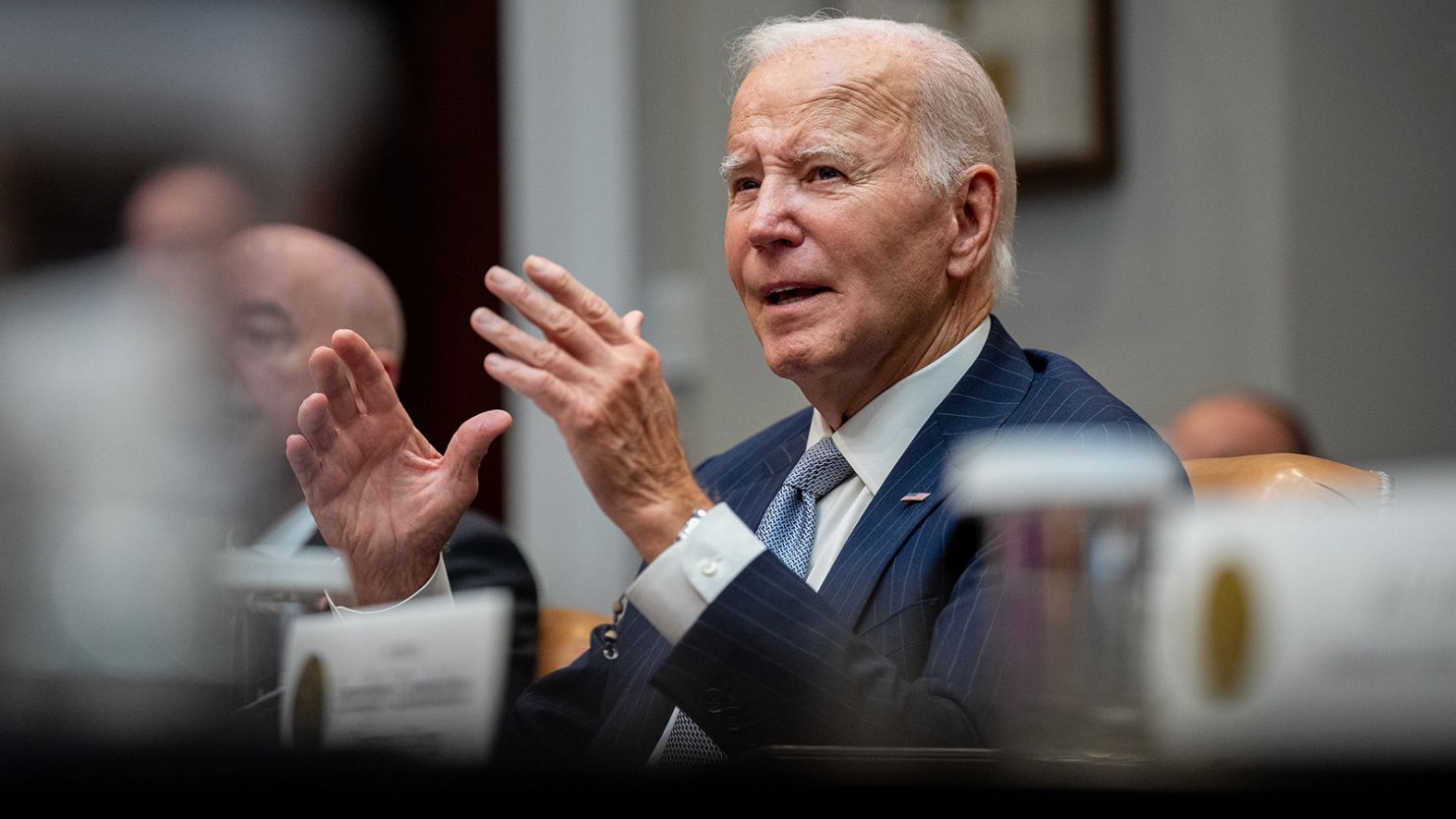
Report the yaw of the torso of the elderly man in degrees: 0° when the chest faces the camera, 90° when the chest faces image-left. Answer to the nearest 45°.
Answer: approximately 45°

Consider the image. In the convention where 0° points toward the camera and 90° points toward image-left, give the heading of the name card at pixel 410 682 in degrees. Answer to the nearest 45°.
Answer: approximately 45°

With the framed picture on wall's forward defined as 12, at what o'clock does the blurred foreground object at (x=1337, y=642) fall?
The blurred foreground object is roughly at 12 o'clock from the framed picture on wall.

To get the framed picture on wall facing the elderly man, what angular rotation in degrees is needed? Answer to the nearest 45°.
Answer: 0° — it already faces them

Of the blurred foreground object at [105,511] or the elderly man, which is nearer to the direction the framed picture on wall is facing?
the elderly man

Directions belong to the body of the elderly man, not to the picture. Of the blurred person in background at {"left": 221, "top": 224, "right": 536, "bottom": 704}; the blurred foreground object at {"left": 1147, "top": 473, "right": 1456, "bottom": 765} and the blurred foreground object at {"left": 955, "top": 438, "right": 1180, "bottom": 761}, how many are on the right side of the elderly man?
1
